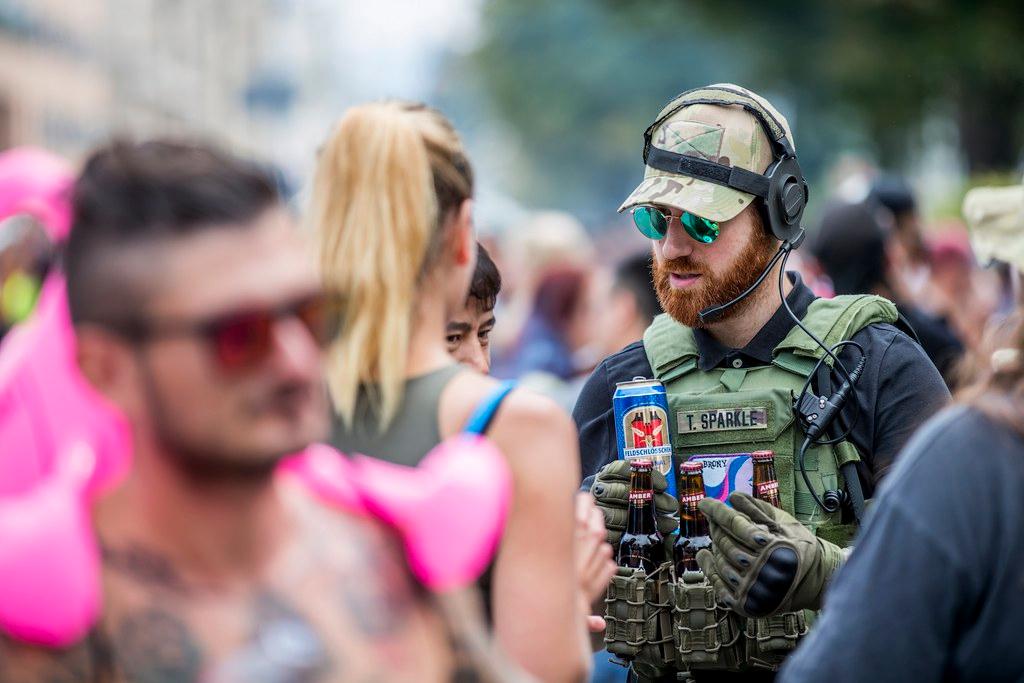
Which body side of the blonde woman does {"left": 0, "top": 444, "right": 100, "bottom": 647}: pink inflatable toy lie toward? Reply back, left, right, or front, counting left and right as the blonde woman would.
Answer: back

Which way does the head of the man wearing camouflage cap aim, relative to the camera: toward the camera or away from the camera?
toward the camera

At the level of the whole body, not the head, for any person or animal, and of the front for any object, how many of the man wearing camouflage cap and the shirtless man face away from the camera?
0

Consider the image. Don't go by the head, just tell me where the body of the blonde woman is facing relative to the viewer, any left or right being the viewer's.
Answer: facing away from the viewer and to the right of the viewer

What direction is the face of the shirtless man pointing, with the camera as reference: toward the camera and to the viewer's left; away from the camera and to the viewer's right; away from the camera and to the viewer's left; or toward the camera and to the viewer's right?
toward the camera and to the viewer's right

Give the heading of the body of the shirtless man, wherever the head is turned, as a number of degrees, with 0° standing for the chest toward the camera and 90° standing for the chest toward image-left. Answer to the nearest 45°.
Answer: approximately 315°

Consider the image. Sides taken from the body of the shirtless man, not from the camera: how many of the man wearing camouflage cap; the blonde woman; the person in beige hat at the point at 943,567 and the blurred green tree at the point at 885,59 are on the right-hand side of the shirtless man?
0

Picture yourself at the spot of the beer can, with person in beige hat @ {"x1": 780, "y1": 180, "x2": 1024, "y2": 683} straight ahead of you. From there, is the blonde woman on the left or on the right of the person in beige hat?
right

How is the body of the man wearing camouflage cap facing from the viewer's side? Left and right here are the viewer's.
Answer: facing the viewer and to the left of the viewer

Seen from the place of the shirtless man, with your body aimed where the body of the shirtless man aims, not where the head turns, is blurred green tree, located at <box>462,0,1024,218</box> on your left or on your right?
on your left

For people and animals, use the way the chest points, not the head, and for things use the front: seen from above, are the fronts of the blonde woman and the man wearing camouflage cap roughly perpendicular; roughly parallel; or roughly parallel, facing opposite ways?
roughly parallel, facing opposite ways

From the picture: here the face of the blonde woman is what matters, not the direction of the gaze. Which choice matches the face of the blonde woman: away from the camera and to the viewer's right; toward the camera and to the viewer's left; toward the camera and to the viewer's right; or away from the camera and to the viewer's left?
away from the camera and to the viewer's right

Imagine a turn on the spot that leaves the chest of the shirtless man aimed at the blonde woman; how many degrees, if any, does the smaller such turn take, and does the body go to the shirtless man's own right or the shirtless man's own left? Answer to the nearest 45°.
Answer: approximately 90° to the shirtless man's own left

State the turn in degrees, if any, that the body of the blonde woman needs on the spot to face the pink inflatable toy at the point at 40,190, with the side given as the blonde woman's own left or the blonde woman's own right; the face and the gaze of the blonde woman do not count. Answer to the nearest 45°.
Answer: approximately 180°
